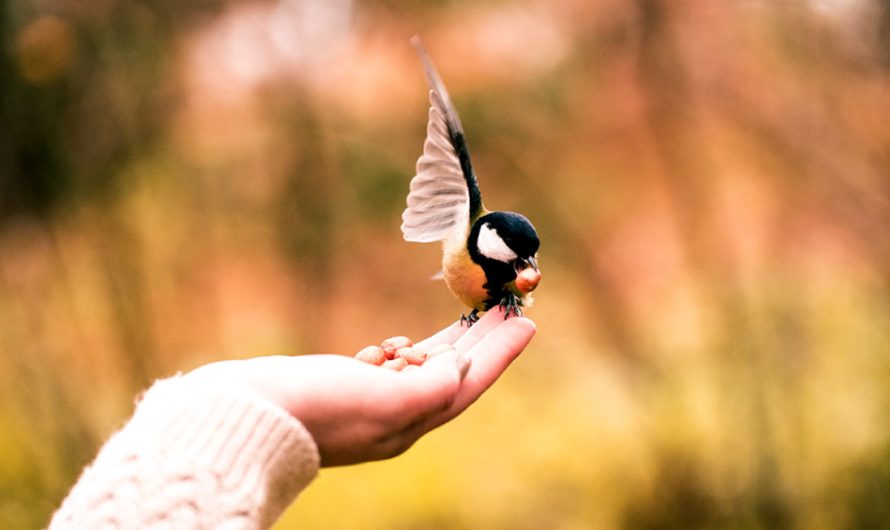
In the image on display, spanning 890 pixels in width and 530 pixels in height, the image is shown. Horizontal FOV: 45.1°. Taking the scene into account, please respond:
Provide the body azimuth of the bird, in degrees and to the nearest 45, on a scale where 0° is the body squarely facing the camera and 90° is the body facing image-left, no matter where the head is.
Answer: approximately 315°
